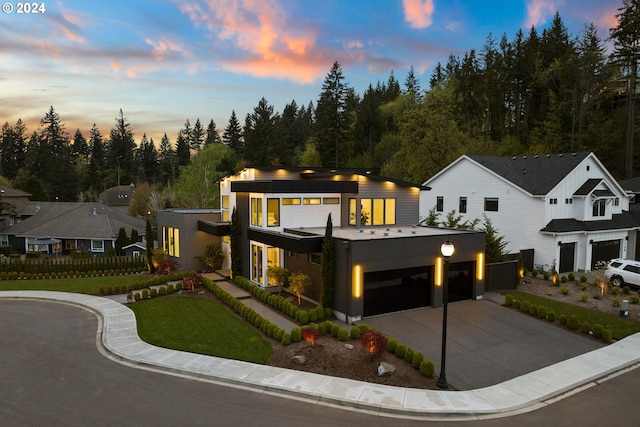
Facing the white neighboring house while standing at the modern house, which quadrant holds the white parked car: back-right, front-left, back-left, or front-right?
front-right

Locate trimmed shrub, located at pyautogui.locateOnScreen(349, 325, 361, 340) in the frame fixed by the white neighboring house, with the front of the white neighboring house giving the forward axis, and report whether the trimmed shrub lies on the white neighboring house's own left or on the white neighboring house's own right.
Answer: on the white neighboring house's own right

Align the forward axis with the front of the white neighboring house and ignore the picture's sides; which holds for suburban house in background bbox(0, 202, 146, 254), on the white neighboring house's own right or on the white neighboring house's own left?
on the white neighboring house's own right

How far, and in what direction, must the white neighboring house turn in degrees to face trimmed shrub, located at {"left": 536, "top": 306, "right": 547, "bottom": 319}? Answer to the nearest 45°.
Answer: approximately 45° to its right

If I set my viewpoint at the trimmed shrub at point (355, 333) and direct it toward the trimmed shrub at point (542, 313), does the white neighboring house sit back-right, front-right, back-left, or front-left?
front-left

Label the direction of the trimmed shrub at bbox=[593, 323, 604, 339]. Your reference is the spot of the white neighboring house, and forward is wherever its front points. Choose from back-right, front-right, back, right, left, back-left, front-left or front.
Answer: front-right

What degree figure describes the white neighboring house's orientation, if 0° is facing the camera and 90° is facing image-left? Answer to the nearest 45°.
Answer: approximately 315°

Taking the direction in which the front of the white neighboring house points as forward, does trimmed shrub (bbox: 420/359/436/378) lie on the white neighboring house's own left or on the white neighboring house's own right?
on the white neighboring house's own right

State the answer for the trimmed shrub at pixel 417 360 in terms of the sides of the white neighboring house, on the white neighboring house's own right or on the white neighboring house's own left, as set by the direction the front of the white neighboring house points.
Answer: on the white neighboring house's own right
